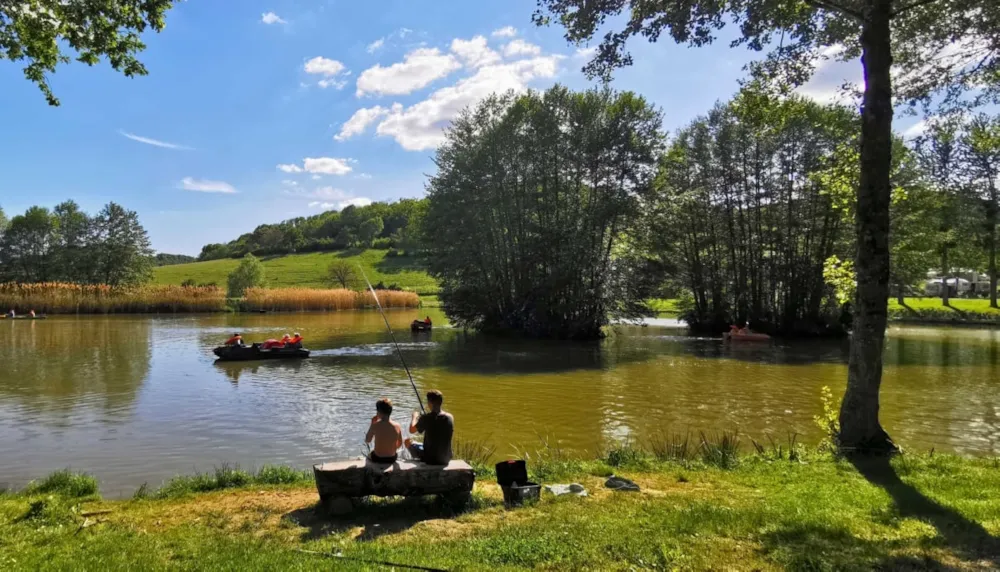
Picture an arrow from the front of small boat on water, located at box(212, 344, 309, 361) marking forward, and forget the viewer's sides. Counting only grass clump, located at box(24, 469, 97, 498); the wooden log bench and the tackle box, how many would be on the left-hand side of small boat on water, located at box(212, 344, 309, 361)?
3

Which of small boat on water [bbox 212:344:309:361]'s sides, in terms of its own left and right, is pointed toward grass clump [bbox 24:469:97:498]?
left

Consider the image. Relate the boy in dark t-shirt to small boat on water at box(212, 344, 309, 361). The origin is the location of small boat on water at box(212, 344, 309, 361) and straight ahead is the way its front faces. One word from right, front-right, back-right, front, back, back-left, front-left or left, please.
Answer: left

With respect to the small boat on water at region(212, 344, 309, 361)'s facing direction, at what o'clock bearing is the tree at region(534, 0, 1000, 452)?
The tree is roughly at 8 o'clock from the small boat on water.

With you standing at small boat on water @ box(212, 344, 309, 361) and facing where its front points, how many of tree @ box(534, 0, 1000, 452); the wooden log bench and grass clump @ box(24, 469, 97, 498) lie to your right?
0

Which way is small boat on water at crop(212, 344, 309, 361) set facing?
to the viewer's left

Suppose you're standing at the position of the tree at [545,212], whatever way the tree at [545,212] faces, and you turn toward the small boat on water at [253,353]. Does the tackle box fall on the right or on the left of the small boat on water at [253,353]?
left
